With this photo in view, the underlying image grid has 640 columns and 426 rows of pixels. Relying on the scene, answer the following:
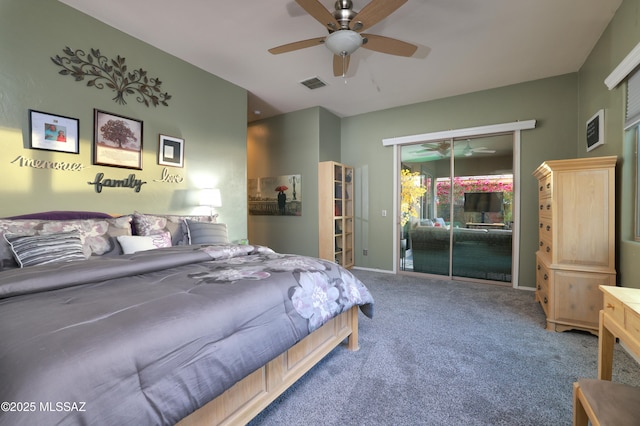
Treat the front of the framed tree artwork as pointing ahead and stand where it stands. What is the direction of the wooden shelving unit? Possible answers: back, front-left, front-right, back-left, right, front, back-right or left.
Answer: front-left

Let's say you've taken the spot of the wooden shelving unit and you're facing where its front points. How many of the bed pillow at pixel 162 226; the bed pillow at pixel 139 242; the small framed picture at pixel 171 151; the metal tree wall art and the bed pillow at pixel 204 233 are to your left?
0

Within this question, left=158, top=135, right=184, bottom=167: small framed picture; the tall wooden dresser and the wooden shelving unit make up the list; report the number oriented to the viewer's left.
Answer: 1

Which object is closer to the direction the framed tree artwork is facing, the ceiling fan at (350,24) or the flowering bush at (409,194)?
the ceiling fan

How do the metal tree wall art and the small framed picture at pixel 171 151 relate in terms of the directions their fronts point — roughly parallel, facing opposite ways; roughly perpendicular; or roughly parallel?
roughly parallel

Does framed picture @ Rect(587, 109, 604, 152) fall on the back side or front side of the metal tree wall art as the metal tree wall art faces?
on the front side

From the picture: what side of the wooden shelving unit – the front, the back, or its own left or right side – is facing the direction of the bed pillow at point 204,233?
right

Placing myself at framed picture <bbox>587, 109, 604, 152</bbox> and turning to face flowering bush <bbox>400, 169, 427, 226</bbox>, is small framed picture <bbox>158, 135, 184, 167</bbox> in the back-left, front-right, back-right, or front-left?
front-left

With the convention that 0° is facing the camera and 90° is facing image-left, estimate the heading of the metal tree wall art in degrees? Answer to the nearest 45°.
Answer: approximately 315°

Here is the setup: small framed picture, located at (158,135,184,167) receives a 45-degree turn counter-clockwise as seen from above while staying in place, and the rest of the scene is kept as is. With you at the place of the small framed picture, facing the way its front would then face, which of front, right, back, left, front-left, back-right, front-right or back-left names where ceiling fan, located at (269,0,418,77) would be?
front-right

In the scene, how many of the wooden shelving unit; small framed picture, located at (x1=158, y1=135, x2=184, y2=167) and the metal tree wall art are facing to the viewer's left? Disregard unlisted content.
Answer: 0

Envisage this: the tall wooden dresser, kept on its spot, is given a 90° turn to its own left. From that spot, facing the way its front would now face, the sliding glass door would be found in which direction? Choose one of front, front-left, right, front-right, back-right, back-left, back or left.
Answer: back-right

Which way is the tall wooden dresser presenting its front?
to the viewer's left

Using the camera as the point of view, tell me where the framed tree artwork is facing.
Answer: facing the viewer and to the right of the viewer

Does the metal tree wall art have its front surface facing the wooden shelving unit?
no

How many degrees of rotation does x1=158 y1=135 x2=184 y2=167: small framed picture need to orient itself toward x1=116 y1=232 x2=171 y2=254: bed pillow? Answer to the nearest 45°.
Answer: approximately 45° to its right

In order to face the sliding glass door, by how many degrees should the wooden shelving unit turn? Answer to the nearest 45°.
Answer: approximately 45° to its left
